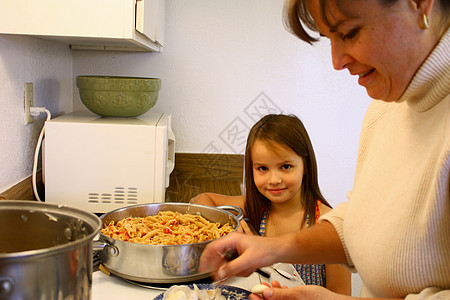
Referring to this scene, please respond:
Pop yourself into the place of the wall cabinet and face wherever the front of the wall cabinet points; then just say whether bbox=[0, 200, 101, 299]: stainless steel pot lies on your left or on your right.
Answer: on your right
